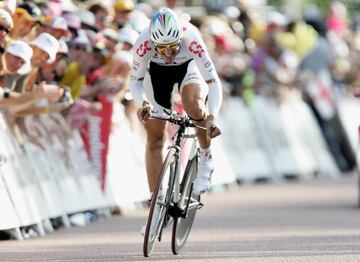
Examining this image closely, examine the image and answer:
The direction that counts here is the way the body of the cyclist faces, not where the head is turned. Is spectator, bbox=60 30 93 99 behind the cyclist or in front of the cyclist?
behind

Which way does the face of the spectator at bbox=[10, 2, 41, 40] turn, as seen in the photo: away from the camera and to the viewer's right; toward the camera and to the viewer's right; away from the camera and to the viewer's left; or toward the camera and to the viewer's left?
toward the camera and to the viewer's right

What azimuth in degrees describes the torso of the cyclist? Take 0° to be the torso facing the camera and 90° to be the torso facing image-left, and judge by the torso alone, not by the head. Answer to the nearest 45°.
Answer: approximately 0°

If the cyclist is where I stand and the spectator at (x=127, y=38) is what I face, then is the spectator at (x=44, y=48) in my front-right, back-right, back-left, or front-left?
front-left

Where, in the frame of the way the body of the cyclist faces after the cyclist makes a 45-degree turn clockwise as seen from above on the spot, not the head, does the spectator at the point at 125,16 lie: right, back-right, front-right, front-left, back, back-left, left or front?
back-right

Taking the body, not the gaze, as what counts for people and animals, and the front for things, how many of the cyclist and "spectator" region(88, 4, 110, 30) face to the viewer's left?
0

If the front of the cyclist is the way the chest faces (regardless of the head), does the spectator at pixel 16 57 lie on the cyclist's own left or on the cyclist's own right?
on the cyclist's own right

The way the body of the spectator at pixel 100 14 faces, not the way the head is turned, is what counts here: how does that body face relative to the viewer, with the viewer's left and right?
facing the viewer and to the right of the viewer
